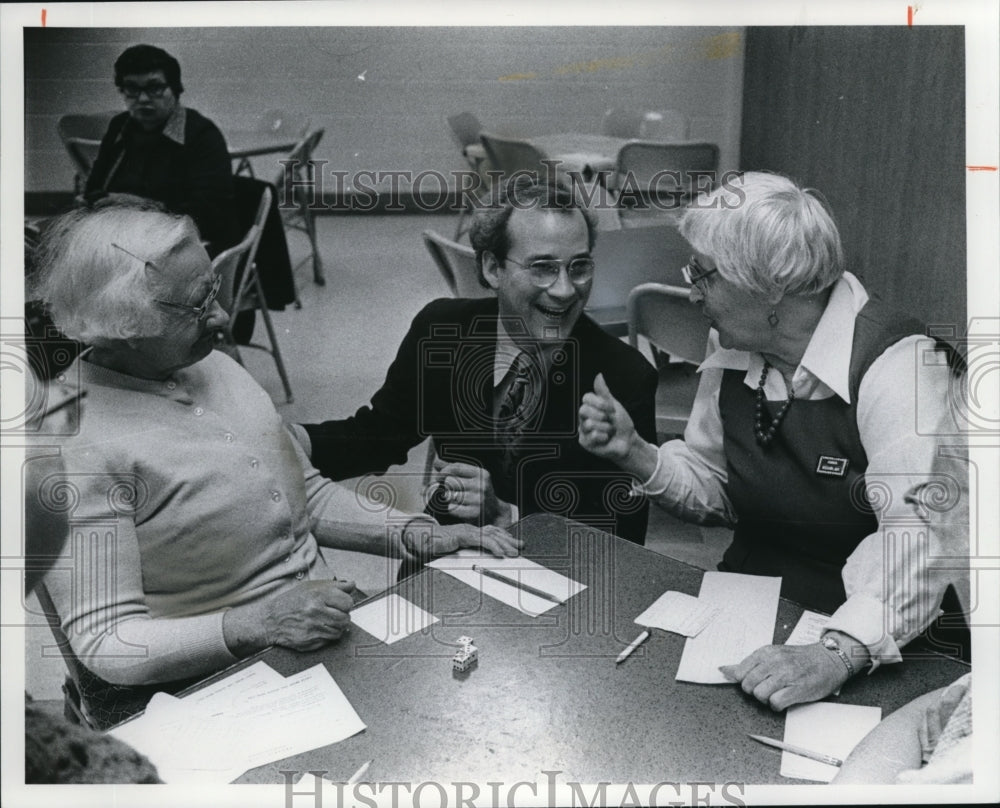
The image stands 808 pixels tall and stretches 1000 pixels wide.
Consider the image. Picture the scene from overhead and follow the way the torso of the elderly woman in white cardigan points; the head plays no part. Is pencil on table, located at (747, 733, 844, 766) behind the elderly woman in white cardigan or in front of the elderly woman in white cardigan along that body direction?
in front

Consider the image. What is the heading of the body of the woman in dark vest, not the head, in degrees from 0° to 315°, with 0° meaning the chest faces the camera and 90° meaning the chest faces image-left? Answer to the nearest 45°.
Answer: approximately 45°

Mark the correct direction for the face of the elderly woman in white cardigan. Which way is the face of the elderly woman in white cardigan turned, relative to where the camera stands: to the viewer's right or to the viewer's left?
to the viewer's right

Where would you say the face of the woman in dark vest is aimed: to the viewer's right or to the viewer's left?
to the viewer's left
